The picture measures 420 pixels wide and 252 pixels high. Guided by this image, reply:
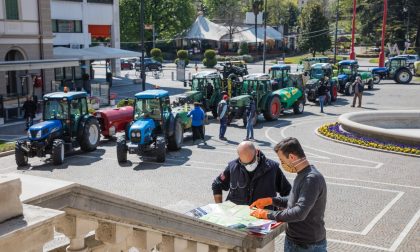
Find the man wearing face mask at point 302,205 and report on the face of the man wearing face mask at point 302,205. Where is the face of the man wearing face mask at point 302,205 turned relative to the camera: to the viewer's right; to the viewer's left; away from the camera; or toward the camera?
to the viewer's left

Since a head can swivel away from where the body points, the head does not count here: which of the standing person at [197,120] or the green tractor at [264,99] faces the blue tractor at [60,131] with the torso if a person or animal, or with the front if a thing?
the green tractor

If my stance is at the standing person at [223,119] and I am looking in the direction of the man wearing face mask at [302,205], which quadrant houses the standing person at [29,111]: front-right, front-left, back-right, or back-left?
back-right

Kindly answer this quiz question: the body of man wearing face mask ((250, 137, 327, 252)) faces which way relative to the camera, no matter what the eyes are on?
to the viewer's left

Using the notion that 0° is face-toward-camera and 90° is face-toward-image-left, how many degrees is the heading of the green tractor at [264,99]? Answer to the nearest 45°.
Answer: approximately 45°

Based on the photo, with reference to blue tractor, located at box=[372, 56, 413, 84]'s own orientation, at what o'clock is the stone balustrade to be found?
The stone balustrade is roughly at 9 o'clock from the blue tractor.

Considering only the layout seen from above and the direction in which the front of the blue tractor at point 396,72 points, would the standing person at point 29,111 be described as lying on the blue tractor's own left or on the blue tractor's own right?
on the blue tractor's own left

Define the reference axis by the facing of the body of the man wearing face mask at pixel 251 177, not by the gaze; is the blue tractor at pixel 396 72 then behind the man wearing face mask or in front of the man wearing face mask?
behind

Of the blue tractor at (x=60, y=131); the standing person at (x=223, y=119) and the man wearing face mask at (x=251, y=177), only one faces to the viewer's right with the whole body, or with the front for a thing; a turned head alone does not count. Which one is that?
the standing person

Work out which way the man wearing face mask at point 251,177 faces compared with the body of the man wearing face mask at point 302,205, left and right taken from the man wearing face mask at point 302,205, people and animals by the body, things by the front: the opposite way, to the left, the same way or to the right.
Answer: to the left

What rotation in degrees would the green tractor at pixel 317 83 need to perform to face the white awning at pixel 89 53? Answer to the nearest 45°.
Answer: approximately 45° to its right

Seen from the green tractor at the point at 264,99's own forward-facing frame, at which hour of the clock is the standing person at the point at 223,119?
The standing person is roughly at 11 o'clock from the green tractor.

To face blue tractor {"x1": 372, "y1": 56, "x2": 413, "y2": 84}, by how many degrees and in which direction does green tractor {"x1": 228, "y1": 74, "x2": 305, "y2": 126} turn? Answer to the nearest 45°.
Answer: approximately 180°

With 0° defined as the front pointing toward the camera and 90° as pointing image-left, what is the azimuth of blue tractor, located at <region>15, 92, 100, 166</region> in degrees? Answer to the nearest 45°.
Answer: approximately 45°

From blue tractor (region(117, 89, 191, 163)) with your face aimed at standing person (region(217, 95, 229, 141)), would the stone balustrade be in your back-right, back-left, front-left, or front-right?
back-right

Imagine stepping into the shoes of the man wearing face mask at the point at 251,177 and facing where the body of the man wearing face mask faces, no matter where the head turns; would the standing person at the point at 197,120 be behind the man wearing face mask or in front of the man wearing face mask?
behind
